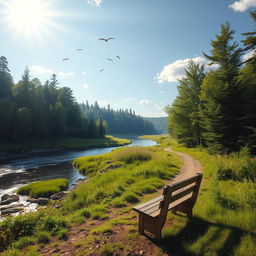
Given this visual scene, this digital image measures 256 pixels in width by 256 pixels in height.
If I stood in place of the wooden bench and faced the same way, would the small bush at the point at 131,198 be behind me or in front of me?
in front

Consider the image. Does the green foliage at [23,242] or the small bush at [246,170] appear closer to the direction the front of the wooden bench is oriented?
the green foliage

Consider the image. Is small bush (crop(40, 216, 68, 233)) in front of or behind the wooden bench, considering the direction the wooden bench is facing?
in front

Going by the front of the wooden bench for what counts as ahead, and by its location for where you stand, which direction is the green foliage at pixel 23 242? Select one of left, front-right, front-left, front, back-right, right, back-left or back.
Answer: front-left

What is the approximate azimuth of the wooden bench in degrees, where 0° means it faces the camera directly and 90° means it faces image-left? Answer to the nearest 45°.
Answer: approximately 135°

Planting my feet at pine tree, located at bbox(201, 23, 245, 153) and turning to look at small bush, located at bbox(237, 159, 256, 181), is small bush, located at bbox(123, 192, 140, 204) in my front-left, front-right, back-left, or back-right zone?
front-right

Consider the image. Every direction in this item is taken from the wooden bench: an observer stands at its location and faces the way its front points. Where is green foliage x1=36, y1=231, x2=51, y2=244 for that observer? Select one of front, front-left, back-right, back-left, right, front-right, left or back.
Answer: front-left

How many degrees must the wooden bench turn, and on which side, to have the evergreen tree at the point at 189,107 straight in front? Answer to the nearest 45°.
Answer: approximately 45° to its right
